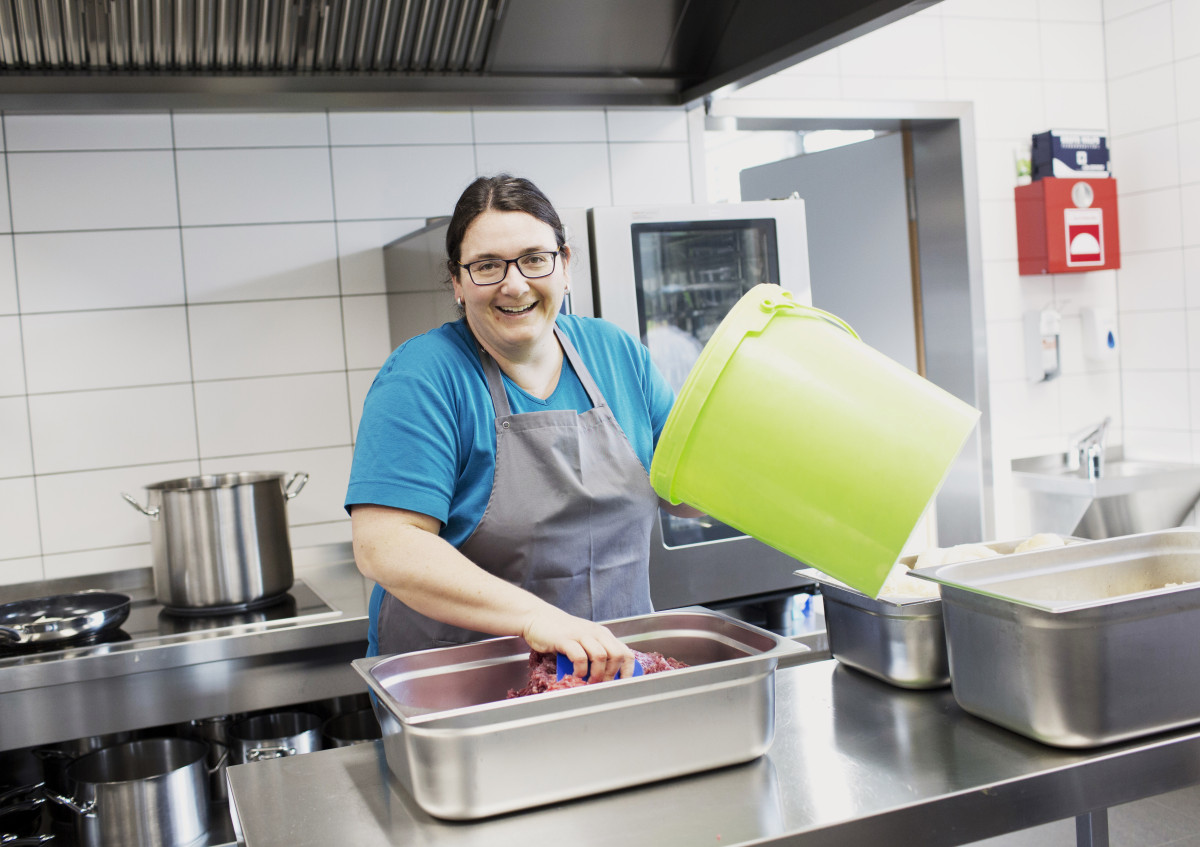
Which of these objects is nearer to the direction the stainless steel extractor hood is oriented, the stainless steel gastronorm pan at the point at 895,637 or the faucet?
the stainless steel gastronorm pan

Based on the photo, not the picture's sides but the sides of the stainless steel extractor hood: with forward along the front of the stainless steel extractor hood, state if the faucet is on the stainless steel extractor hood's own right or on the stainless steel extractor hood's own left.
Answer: on the stainless steel extractor hood's own left

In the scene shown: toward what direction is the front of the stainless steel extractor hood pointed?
toward the camera

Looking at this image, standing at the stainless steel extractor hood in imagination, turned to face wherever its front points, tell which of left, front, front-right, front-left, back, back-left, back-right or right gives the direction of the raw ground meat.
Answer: front

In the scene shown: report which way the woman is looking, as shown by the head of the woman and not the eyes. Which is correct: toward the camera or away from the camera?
toward the camera

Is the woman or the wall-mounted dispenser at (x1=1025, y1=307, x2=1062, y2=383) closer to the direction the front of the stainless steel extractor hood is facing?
the woman

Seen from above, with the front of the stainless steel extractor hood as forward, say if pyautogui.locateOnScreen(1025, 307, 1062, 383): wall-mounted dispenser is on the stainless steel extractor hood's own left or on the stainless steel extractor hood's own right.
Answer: on the stainless steel extractor hood's own left
